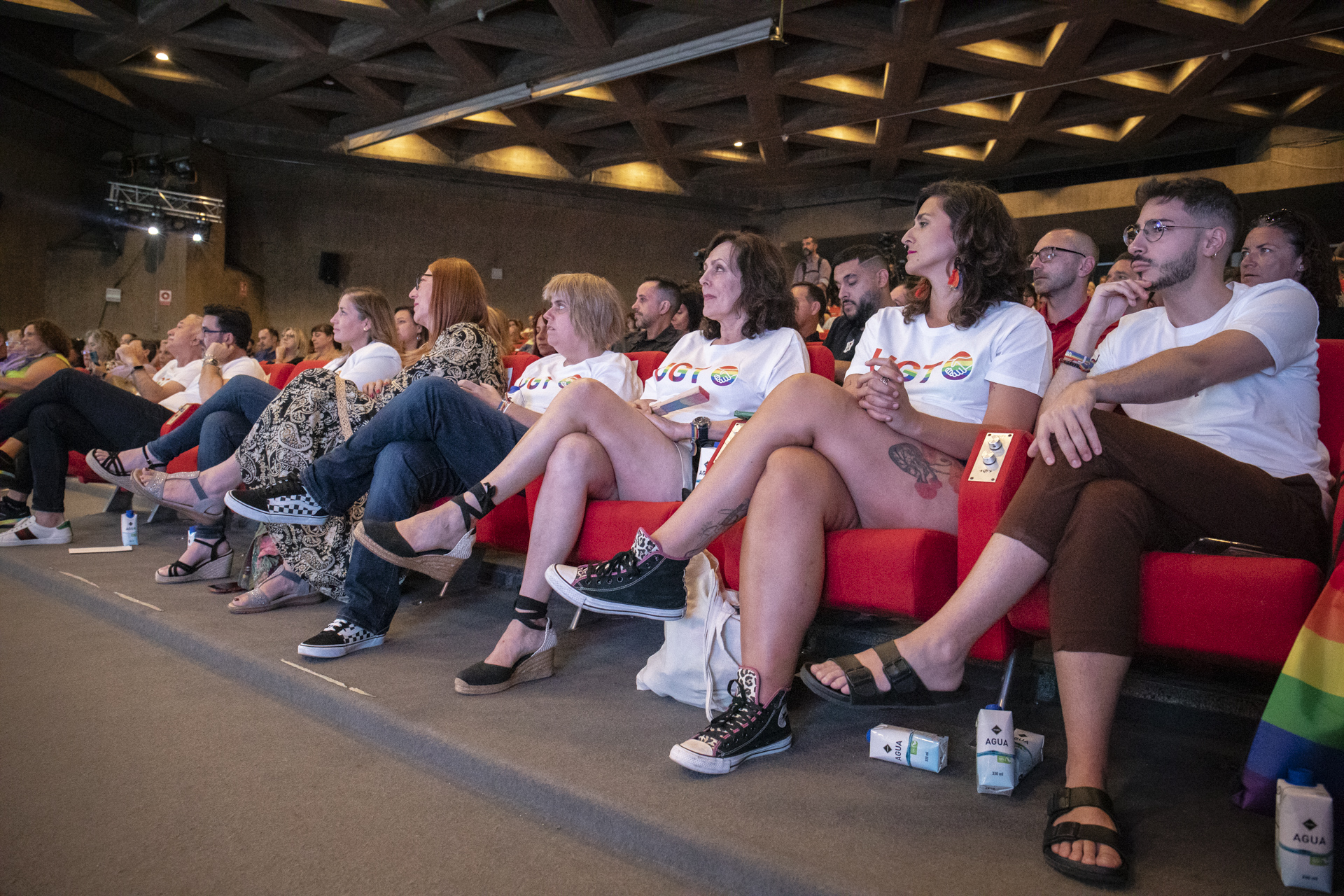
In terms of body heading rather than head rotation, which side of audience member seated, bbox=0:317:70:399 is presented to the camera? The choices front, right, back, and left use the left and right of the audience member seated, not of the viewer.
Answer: left

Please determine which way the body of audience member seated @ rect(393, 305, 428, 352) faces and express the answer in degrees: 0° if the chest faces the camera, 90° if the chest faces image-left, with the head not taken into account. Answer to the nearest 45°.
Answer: approximately 45°

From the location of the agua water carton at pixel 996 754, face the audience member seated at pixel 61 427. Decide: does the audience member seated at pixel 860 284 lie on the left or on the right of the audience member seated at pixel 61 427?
right

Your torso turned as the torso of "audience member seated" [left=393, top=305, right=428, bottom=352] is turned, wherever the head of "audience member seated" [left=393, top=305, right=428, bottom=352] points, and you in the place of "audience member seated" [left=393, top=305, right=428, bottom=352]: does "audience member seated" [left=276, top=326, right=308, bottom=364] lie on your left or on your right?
on your right

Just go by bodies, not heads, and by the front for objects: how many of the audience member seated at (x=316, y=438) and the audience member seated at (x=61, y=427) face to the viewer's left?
2

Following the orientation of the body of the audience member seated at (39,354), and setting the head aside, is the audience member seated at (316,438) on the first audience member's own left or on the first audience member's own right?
on the first audience member's own left

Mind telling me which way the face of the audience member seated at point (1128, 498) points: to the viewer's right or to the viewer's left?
to the viewer's left

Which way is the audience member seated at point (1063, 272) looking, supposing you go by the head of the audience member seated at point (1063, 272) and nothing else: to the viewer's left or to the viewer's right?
to the viewer's left

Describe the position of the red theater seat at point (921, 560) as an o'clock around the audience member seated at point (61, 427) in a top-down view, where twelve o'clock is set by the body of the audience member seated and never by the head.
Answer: The red theater seat is roughly at 8 o'clock from the audience member seated.

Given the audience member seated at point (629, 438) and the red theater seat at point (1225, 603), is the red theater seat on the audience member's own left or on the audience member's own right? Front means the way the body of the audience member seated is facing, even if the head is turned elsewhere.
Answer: on the audience member's own left

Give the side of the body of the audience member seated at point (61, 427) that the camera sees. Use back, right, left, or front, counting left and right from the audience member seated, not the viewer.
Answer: left
